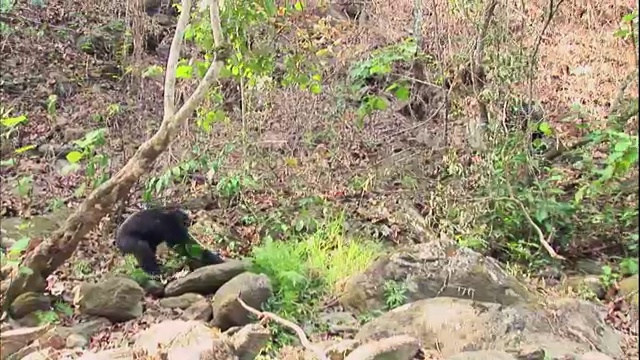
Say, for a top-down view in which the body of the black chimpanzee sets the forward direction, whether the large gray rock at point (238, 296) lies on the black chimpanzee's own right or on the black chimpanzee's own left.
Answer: on the black chimpanzee's own right

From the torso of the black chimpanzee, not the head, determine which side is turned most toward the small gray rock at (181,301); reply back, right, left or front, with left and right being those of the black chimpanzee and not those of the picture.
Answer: right

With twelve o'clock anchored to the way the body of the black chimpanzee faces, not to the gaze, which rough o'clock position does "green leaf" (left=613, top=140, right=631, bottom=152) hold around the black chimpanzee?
The green leaf is roughly at 1 o'clock from the black chimpanzee.

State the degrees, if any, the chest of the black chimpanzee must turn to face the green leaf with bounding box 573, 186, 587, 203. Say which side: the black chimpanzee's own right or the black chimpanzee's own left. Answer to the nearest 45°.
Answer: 0° — it already faces it

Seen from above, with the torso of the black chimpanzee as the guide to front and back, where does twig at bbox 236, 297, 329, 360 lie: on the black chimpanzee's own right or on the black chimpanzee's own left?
on the black chimpanzee's own right

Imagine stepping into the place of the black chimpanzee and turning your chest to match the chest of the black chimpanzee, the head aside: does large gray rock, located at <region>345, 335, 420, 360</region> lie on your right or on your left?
on your right

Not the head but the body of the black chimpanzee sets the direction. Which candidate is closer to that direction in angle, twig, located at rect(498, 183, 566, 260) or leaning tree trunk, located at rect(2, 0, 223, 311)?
the twig

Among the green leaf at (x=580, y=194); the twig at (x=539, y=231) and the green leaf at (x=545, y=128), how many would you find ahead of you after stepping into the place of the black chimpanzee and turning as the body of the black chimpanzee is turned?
3

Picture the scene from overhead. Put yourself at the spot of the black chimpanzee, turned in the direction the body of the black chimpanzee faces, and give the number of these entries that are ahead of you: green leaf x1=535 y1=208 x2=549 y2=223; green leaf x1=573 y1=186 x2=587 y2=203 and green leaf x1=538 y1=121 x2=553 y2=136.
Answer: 3

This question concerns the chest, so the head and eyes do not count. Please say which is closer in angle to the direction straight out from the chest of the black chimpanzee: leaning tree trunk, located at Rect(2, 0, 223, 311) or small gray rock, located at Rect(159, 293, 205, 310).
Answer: the small gray rock

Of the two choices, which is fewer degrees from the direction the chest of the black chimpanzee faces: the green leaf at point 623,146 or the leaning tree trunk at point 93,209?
the green leaf

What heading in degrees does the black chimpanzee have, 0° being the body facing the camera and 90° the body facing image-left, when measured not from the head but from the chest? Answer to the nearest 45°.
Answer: approximately 270°
